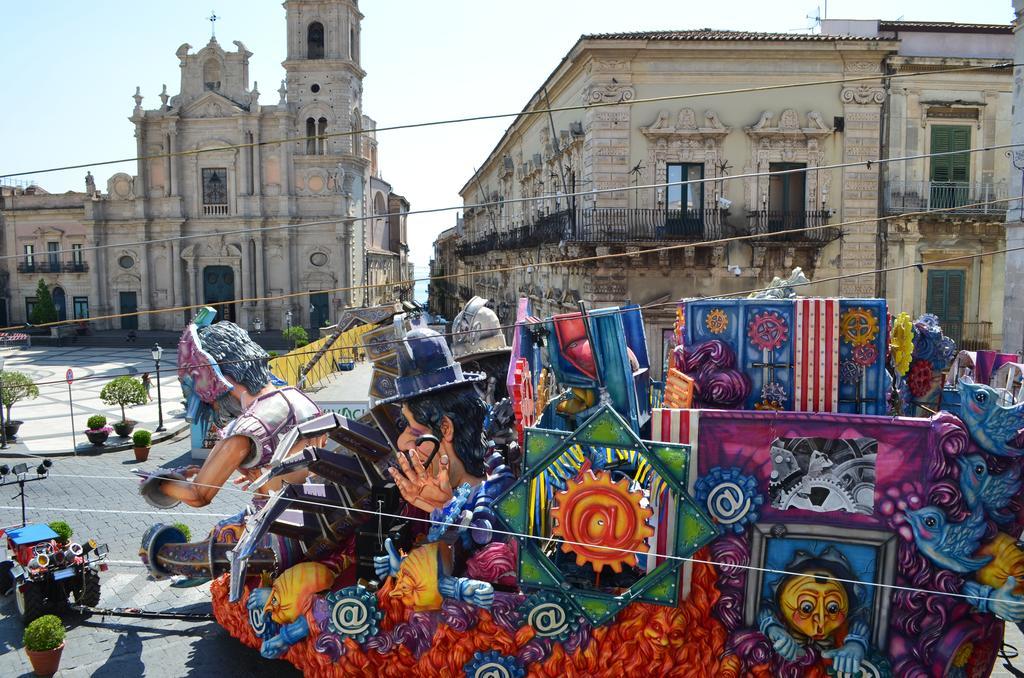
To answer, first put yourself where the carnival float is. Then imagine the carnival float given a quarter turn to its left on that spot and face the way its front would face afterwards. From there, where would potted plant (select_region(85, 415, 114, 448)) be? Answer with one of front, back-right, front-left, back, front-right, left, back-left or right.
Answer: back-right

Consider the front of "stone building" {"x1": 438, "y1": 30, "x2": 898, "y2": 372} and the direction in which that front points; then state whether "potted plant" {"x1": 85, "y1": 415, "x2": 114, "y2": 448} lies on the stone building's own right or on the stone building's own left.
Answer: on the stone building's own right

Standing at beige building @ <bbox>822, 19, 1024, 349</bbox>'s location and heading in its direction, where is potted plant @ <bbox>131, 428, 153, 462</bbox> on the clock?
The potted plant is roughly at 2 o'clock from the beige building.

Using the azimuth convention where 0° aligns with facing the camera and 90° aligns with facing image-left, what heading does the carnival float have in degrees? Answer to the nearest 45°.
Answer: approximately 90°

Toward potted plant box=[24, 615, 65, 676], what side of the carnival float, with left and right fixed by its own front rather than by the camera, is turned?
front

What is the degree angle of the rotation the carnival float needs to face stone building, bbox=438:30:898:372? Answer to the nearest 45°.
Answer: approximately 90° to its right

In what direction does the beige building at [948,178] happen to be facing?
toward the camera
